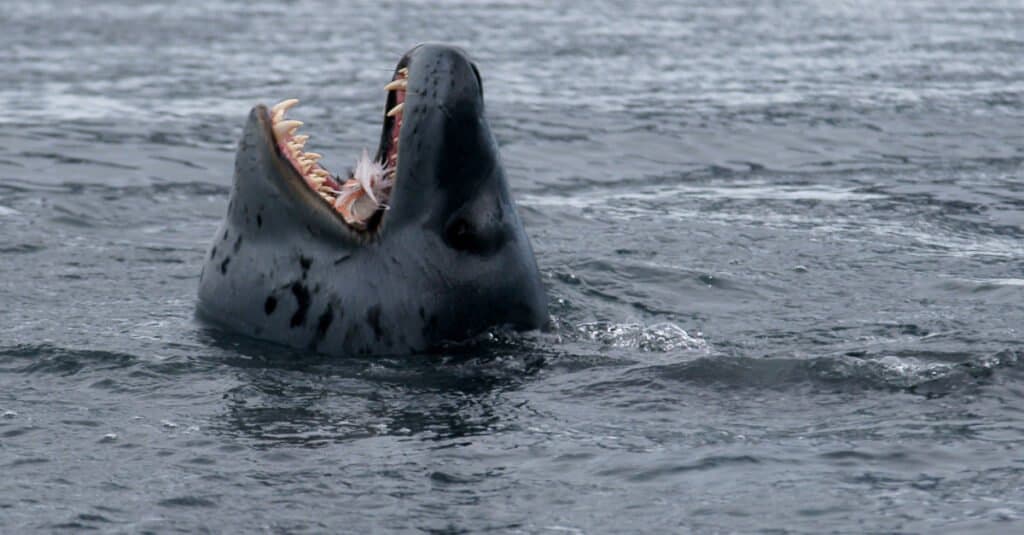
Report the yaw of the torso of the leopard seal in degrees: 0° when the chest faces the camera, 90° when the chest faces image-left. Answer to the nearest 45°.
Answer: approximately 90°
